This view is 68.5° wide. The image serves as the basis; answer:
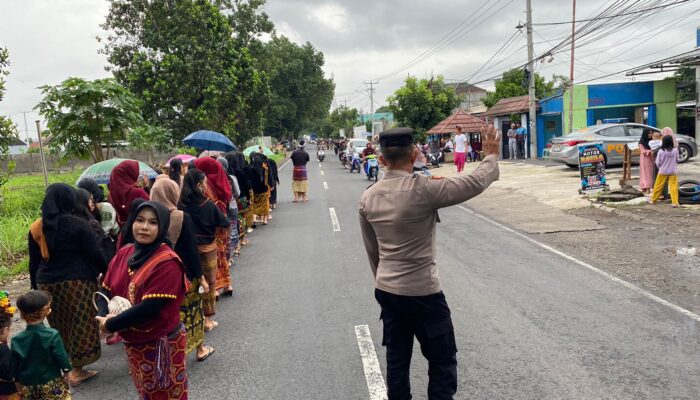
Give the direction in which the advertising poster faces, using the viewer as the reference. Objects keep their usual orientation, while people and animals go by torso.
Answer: facing the viewer

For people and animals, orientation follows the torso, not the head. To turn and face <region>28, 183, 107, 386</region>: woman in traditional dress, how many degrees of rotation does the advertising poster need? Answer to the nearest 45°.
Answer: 0° — it already faces them

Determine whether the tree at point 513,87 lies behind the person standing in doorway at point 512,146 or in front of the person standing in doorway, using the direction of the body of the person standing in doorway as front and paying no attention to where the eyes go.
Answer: behind

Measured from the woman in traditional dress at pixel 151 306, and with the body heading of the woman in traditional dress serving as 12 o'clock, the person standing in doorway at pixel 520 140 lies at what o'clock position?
The person standing in doorway is roughly at 6 o'clock from the woman in traditional dress.

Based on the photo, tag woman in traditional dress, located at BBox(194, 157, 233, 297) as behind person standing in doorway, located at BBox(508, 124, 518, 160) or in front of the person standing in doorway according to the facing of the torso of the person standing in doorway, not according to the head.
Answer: in front

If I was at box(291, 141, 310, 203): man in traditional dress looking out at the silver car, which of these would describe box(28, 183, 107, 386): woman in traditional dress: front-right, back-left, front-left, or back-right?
back-right

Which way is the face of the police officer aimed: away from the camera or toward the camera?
away from the camera

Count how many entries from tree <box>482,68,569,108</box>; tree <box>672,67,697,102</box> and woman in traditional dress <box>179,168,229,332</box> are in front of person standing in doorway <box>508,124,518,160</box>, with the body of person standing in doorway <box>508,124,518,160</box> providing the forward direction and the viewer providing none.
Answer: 1

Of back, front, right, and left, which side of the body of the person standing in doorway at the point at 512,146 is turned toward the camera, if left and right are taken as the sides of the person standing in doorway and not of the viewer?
front
